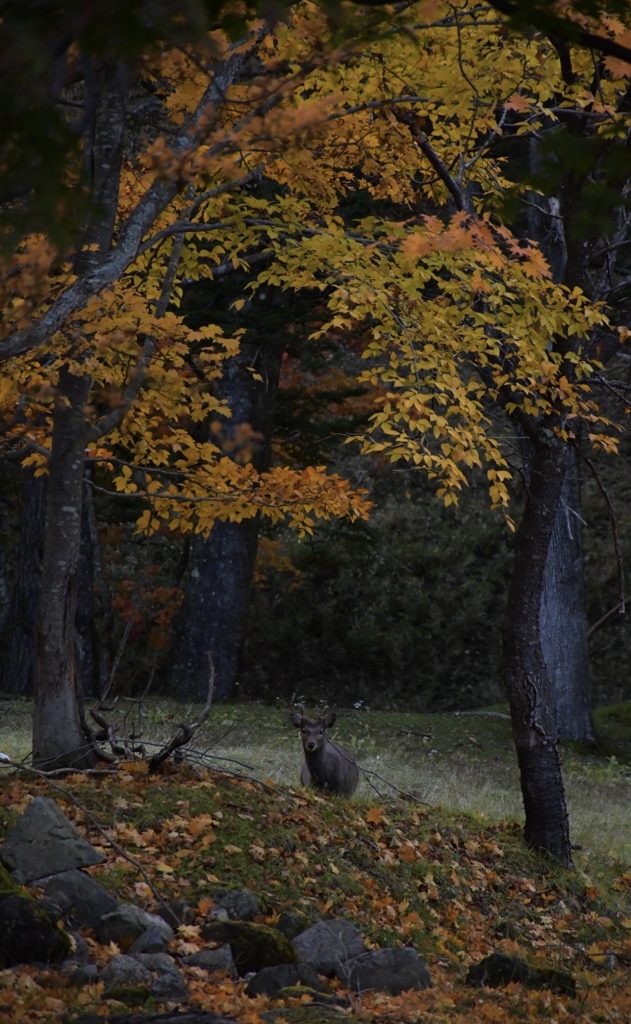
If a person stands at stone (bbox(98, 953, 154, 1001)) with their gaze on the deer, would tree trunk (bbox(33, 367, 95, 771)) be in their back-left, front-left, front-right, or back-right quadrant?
front-left

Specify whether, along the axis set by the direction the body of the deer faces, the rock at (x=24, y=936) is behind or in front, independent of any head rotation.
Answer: in front

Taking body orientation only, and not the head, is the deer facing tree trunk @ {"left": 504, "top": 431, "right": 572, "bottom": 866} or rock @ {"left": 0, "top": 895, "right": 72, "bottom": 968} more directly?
the rock

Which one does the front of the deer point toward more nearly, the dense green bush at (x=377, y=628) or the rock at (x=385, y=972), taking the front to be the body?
the rock

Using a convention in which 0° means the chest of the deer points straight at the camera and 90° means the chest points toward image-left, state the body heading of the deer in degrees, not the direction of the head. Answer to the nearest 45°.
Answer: approximately 45°

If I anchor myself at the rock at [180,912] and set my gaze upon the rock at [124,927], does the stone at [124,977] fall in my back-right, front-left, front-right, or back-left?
front-left

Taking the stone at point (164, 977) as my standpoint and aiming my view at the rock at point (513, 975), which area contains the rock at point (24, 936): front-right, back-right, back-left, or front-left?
back-left

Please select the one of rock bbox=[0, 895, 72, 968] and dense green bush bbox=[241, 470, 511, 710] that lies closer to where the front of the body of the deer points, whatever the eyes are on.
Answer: the rock

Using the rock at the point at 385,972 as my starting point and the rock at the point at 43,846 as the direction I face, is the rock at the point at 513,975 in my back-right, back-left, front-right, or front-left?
back-right

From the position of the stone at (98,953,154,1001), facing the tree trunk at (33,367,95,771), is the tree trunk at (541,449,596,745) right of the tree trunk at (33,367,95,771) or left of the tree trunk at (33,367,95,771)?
right

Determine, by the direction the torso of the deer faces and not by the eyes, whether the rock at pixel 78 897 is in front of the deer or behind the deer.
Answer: in front

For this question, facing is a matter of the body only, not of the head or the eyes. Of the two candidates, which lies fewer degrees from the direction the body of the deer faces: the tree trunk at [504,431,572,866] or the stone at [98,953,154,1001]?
the stone
